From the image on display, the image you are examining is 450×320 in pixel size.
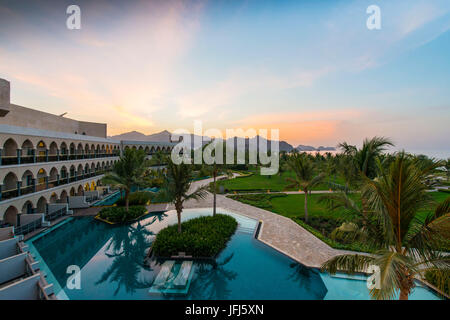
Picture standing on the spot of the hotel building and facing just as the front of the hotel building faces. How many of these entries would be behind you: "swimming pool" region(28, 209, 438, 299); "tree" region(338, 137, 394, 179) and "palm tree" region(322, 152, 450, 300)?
0

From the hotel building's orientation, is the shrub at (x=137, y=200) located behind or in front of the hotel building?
in front

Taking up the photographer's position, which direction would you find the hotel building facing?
facing the viewer and to the right of the viewer

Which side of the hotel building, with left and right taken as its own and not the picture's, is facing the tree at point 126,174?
front

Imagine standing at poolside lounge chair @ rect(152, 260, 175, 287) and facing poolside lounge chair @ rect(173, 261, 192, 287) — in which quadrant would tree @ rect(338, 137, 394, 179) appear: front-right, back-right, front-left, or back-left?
front-left

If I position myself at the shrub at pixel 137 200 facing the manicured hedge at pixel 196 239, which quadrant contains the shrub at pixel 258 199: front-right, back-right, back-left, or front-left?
front-left

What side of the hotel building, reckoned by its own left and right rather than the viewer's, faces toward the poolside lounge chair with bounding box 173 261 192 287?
front

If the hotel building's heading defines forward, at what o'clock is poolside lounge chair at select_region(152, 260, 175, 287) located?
The poolside lounge chair is roughly at 1 o'clock from the hotel building.

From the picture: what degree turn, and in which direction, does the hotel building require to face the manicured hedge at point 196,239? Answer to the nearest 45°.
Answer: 0° — it already faces it

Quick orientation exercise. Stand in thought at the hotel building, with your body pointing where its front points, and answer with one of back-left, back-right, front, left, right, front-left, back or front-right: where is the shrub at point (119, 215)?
front

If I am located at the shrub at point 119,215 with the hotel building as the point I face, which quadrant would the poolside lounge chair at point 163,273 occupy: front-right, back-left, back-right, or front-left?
back-left

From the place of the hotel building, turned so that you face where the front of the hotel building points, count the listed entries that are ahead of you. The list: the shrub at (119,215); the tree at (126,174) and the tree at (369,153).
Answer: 3
